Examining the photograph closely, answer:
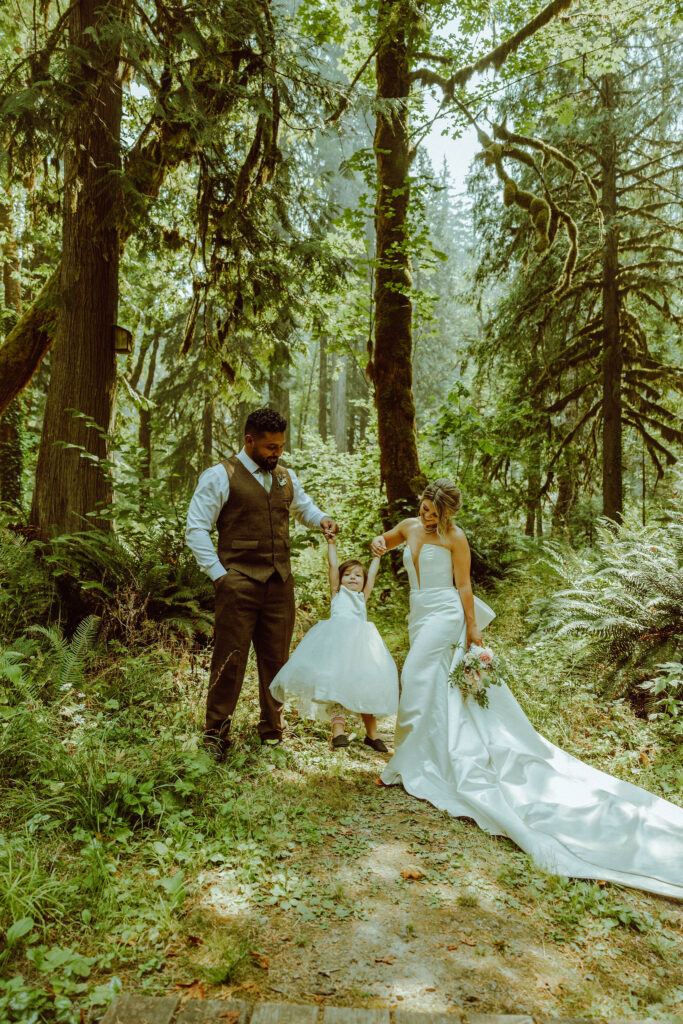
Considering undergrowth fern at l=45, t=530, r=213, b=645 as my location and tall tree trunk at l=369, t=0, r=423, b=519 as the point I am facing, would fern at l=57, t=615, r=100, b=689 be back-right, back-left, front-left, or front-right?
back-right

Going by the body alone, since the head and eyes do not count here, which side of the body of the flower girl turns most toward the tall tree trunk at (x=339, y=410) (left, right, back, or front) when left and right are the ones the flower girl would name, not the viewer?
back

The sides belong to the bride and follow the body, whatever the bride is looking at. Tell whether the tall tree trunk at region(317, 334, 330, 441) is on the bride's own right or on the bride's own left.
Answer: on the bride's own right

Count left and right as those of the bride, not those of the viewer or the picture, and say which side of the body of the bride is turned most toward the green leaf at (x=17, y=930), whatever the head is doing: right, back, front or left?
front

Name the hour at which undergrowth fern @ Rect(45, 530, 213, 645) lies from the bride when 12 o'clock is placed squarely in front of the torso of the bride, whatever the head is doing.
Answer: The undergrowth fern is roughly at 2 o'clock from the bride.

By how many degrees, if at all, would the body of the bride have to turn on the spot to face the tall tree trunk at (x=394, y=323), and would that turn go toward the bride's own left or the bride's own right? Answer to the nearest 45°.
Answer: approximately 135° to the bride's own right

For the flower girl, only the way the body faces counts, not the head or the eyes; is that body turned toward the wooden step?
yes

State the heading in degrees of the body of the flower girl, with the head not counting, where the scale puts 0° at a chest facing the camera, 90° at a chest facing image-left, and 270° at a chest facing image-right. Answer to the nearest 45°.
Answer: approximately 0°

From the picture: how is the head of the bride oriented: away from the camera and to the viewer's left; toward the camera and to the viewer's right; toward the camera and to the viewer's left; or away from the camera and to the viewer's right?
toward the camera and to the viewer's left

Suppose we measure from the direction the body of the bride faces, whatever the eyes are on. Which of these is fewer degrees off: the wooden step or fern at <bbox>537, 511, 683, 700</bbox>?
the wooden step
